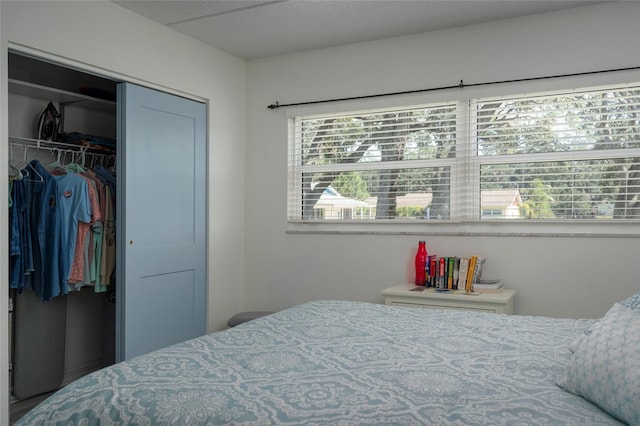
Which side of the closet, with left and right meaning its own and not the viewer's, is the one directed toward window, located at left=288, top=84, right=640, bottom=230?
front

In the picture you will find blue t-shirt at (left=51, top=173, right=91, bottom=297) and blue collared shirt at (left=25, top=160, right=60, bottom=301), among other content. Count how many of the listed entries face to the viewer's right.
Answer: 0

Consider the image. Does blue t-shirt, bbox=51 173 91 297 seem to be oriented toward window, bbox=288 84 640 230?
no

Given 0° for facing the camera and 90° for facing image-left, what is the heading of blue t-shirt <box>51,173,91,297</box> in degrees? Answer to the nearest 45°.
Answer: approximately 45°

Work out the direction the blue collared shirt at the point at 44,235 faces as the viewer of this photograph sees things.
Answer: facing the viewer and to the left of the viewer

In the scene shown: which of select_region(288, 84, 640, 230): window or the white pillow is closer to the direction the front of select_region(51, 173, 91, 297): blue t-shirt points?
the white pillow

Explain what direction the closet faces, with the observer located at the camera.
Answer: facing the viewer and to the right of the viewer

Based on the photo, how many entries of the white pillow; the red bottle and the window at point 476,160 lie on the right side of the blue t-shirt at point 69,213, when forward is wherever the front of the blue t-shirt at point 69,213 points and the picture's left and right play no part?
0

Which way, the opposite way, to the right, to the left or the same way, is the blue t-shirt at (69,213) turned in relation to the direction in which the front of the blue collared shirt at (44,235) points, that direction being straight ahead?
the same way

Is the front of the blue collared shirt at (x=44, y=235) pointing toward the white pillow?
no

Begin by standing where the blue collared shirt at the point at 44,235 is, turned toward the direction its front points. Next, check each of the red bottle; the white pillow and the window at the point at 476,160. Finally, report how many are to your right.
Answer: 0
